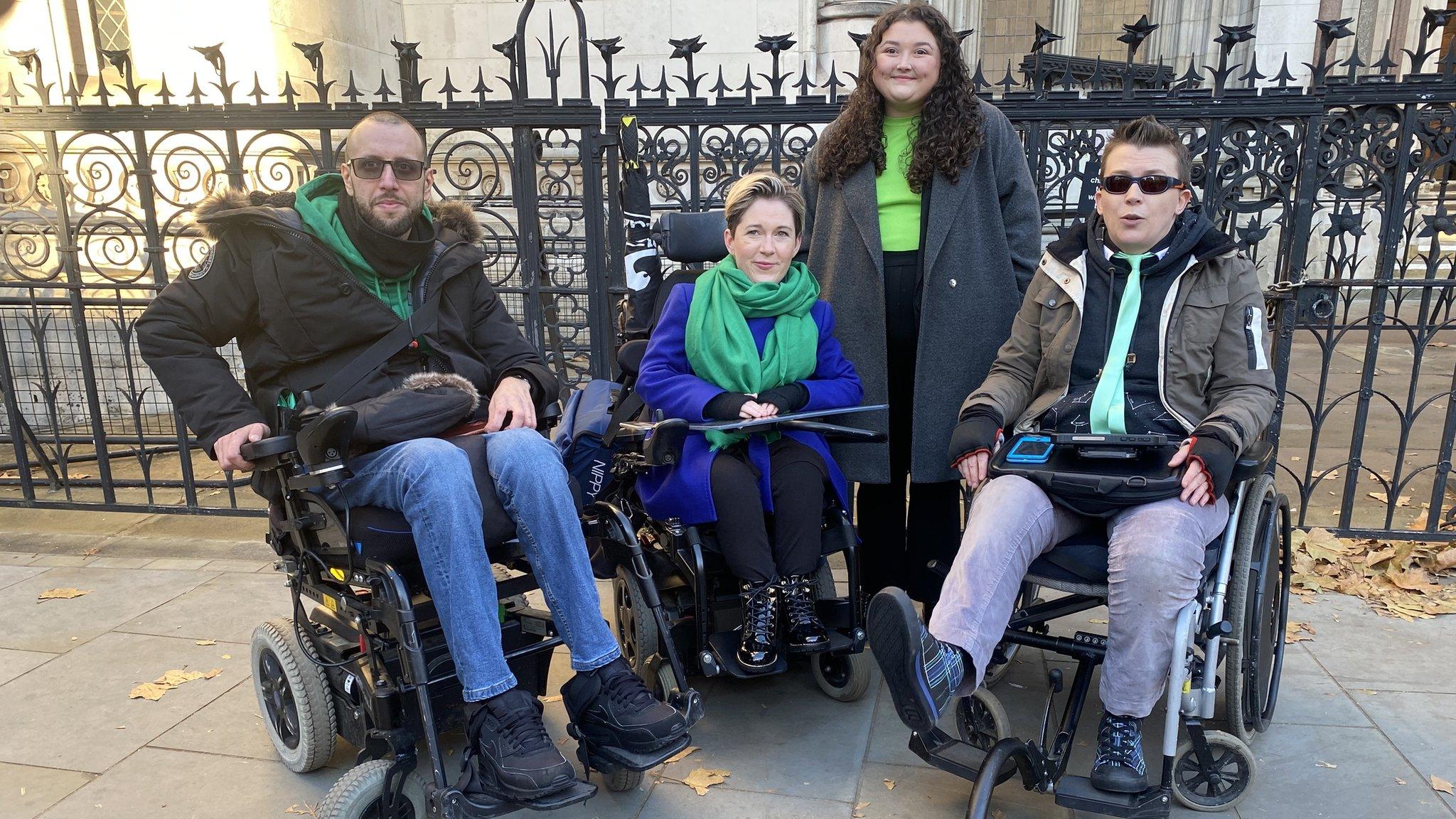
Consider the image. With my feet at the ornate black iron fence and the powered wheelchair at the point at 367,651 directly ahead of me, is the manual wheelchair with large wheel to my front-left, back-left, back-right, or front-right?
front-left

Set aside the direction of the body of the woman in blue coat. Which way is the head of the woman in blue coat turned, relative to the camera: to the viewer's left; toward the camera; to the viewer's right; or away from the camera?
toward the camera

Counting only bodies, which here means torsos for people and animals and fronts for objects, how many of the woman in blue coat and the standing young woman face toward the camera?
2

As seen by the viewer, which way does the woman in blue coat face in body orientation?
toward the camera

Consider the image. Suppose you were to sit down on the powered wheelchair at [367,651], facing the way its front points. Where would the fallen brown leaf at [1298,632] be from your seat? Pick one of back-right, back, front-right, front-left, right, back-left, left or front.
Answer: front-left

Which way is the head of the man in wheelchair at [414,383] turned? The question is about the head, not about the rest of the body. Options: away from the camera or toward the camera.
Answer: toward the camera

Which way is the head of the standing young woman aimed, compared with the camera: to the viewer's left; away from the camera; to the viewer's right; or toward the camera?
toward the camera

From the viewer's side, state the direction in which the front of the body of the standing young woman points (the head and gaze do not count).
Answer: toward the camera

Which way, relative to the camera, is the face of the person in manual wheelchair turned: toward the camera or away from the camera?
toward the camera

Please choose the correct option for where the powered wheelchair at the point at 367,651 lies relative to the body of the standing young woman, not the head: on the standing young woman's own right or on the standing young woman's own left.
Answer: on the standing young woman's own right

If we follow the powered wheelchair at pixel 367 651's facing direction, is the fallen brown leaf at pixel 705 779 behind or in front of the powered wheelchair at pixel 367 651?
in front

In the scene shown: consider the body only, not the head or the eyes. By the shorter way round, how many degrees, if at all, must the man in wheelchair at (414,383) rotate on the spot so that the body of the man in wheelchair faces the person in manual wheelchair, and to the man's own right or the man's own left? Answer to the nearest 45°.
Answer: approximately 45° to the man's own left

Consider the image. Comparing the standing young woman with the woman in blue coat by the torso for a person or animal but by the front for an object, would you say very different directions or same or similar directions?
same or similar directions
